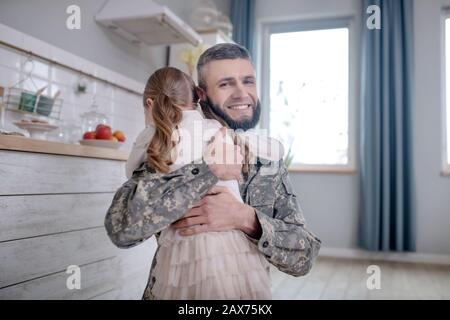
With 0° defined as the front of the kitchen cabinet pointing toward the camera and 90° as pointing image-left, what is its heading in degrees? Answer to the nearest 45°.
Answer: approximately 315°

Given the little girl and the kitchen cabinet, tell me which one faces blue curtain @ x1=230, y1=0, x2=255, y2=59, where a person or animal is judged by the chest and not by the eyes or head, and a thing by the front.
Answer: the little girl

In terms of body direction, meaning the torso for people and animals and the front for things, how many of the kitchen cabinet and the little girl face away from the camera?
1

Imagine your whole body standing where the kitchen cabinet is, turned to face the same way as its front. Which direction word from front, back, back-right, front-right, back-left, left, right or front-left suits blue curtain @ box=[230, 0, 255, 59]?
left

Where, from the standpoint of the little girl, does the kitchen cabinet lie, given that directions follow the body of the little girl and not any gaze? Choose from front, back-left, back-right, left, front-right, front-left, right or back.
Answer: front-left

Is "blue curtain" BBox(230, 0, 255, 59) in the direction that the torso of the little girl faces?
yes

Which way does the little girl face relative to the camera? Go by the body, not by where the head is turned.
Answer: away from the camera

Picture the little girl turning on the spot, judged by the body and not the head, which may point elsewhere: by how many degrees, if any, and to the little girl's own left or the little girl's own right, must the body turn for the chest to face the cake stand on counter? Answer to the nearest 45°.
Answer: approximately 45° to the little girl's own left

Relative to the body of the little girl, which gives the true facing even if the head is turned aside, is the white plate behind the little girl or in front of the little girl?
in front

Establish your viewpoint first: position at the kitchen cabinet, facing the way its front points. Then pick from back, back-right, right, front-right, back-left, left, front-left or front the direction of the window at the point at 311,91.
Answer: left
